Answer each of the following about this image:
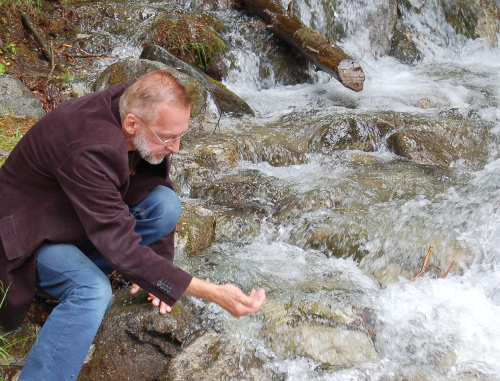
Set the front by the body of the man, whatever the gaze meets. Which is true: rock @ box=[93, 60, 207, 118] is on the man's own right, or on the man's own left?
on the man's own left

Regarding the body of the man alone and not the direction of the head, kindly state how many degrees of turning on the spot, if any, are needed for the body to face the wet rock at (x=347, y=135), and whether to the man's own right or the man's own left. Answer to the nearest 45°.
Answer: approximately 45° to the man's own left

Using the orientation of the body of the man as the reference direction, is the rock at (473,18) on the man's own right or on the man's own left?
on the man's own left

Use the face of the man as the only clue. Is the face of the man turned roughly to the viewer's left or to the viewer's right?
to the viewer's right

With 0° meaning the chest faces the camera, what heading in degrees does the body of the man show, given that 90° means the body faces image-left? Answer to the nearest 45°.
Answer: approximately 270°

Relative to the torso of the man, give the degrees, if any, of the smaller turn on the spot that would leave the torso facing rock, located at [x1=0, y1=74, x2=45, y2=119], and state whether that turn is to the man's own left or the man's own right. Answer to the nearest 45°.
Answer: approximately 90° to the man's own left

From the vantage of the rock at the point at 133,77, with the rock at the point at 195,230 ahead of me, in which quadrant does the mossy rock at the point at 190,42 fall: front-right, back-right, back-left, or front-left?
back-left

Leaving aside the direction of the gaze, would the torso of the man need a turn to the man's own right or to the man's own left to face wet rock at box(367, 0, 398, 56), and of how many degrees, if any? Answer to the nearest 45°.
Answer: approximately 45° to the man's own left

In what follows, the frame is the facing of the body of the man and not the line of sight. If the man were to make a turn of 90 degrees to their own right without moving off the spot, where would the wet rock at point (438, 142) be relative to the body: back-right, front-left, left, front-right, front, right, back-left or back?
back-left

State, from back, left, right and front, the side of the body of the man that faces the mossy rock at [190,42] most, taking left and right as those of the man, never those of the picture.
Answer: left
